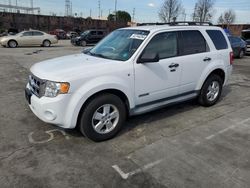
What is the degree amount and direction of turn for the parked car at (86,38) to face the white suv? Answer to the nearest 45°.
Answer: approximately 45° to its left

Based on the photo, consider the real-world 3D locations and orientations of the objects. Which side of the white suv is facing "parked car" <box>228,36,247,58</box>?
back

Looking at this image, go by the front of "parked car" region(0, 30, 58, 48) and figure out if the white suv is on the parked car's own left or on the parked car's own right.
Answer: on the parked car's own left

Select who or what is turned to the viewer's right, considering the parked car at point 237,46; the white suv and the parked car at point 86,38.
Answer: the parked car at point 237,46

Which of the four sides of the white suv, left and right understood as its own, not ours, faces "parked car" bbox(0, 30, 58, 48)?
right

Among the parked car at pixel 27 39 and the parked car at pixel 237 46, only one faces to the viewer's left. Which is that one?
the parked car at pixel 27 39

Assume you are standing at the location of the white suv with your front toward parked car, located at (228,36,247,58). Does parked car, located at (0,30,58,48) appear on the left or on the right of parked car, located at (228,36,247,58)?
left

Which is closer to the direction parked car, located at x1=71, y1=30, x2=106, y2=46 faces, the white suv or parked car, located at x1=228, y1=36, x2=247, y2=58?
the white suv

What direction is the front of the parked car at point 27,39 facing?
to the viewer's left

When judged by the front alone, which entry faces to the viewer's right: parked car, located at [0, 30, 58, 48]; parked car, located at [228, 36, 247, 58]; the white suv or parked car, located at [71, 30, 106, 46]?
parked car, located at [228, 36, 247, 58]
